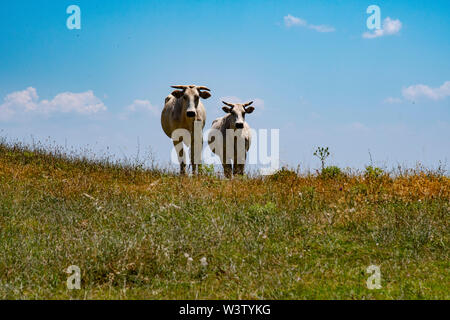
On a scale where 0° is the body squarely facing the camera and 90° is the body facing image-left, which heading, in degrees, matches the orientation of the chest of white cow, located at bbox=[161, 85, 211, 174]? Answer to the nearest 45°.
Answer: approximately 0°

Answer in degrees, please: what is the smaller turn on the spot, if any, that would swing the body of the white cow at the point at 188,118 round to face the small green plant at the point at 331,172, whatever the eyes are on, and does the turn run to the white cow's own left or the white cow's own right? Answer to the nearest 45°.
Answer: approximately 45° to the white cow's own left

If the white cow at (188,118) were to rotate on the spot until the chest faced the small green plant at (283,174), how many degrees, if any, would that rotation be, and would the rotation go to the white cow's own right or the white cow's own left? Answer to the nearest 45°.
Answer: approximately 45° to the white cow's own left

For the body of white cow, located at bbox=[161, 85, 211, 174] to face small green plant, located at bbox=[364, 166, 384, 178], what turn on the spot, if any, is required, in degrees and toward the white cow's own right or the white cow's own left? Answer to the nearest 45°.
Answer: approximately 45° to the white cow's own left

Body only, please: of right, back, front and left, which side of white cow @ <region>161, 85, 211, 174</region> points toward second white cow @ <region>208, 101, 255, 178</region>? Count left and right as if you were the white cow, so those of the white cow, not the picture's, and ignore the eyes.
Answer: left
